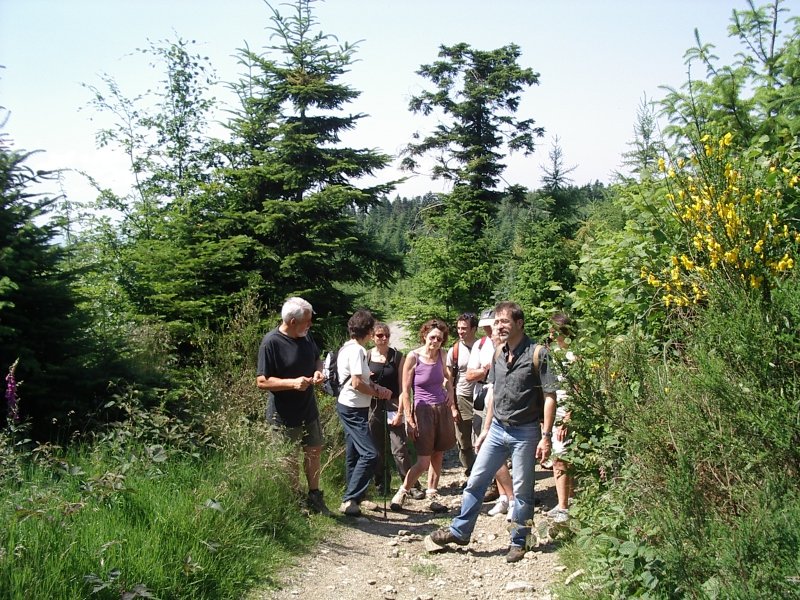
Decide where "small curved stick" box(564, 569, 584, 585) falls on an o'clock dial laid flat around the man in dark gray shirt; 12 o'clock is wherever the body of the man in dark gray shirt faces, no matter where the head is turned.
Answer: The small curved stick is roughly at 10 o'clock from the man in dark gray shirt.

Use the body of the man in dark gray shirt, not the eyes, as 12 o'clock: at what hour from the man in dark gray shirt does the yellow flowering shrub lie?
The yellow flowering shrub is roughly at 9 o'clock from the man in dark gray shirt.

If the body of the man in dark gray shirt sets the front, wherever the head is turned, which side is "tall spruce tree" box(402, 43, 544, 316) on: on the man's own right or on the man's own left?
on the man's own right

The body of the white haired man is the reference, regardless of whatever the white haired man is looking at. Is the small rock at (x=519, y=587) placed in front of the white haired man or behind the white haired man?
in front

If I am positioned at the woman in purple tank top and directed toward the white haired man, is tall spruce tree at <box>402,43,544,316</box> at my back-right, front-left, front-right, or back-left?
back-right

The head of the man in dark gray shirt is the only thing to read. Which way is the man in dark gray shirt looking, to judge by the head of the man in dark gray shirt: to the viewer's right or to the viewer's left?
to the viewer's left

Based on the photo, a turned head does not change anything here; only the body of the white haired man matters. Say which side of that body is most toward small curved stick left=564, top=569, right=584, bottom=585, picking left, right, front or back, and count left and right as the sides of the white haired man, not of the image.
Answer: front

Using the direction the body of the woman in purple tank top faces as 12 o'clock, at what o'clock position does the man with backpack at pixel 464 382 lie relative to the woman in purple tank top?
The man with backpack is roughly at 7 o'clock from the woman in purple tank top.

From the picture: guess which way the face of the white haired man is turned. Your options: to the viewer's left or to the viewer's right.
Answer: to the viewer's right

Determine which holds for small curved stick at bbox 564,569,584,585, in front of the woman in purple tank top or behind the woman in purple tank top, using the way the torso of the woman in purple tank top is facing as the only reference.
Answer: in front

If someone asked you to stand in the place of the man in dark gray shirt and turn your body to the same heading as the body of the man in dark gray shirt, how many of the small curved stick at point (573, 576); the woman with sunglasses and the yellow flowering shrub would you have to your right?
1

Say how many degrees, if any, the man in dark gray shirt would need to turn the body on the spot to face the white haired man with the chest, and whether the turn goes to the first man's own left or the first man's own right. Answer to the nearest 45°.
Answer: approximately 45° to the first man's own right

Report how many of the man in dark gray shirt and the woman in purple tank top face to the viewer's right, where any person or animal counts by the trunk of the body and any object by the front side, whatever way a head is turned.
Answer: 0

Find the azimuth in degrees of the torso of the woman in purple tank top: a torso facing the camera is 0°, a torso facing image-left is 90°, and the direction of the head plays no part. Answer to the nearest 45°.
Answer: approximately 0°

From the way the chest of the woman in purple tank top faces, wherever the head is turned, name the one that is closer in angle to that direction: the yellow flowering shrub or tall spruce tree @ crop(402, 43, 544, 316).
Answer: the yellow flowering shrub
